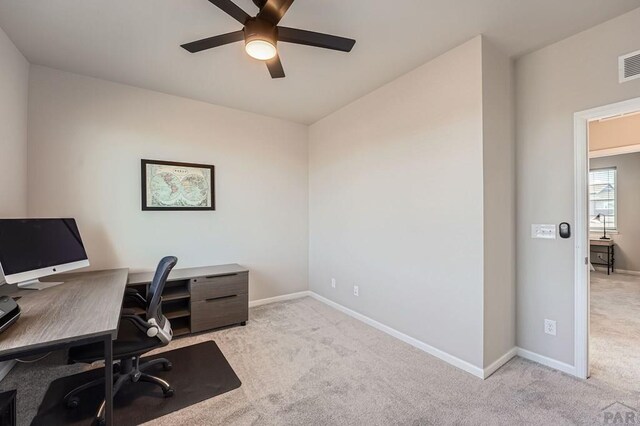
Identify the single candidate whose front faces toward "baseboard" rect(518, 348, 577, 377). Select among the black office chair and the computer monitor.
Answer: the computer monitor

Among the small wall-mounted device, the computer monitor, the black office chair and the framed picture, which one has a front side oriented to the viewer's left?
the black office chair

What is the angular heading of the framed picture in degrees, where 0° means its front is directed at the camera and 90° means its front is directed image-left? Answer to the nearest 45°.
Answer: approximately 0°

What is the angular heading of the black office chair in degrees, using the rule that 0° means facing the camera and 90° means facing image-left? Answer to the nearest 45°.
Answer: approximately 90°

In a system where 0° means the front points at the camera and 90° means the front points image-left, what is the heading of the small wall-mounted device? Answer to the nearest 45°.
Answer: approximately 0°

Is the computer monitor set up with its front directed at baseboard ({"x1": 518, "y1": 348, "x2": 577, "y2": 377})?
yes

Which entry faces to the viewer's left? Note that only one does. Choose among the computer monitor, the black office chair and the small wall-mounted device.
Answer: the black office chair

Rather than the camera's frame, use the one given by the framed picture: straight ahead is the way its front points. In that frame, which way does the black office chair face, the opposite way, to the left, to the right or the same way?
to the right

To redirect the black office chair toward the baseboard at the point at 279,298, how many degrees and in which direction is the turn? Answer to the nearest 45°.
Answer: approximately 135° to its right

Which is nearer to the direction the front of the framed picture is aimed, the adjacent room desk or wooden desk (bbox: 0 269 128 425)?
the wooden desk
